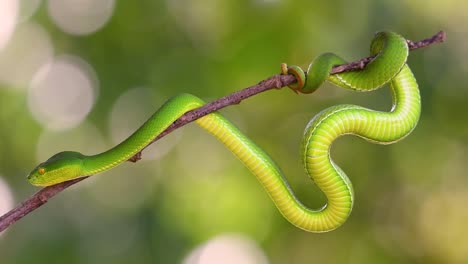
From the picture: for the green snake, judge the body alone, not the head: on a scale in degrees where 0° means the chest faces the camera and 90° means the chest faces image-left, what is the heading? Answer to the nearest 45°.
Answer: approximately 90°
